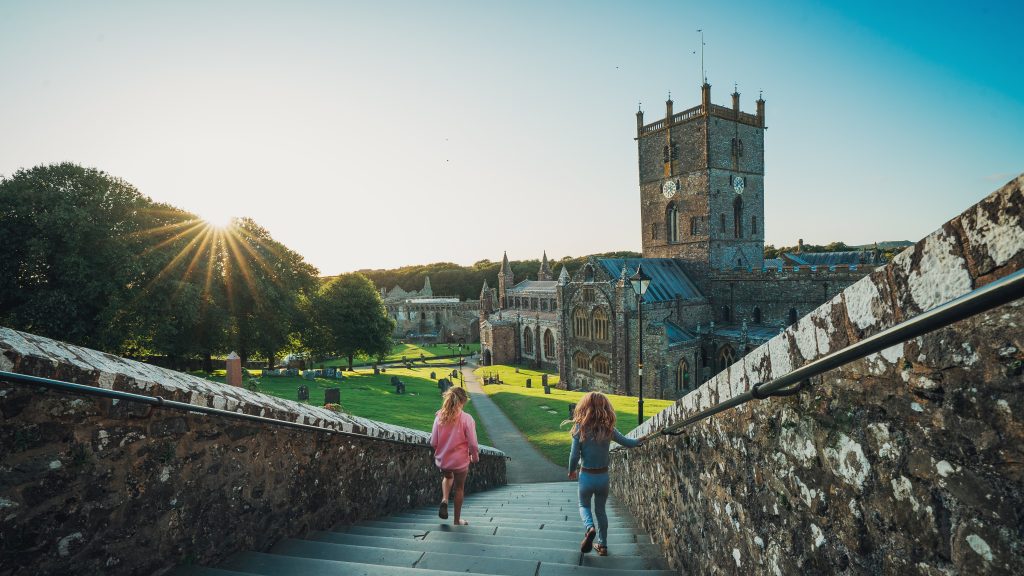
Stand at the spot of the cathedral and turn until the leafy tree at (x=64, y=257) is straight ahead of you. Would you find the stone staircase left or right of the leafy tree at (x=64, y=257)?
left

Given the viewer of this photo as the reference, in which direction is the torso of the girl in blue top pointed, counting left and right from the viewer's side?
facing away from the viewer

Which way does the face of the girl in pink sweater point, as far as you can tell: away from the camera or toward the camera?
away from the camera

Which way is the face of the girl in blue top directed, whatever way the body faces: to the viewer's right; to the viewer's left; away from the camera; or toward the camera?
away from the camera
